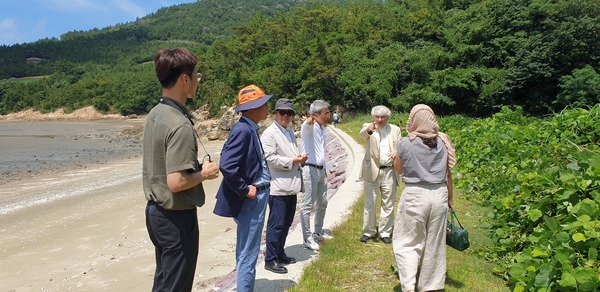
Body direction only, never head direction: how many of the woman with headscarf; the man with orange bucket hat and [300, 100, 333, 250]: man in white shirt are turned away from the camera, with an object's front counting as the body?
1

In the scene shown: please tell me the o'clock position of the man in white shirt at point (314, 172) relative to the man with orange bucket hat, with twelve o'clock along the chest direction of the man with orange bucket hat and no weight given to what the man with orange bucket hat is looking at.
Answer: The man in white shirt is roughly at 10 o'clock from the man with orange bucket hat.

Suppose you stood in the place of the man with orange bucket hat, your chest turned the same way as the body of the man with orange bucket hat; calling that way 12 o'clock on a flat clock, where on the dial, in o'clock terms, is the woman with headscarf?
The woman with headscarf is roughly at 12 o'clock from the man with orange bucket hat.

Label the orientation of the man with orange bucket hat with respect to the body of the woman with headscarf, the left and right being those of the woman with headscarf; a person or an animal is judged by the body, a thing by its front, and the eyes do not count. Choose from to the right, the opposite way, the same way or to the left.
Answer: to the right

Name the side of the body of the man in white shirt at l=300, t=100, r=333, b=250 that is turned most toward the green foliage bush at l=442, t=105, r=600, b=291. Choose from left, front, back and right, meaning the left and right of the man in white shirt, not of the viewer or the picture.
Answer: front

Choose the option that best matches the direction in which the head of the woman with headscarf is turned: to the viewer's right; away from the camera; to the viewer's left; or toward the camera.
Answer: away from the camera

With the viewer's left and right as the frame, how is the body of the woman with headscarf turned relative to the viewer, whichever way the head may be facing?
facing away from the viewer

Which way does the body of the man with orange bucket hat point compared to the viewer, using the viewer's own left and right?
facing to the right of the viewer

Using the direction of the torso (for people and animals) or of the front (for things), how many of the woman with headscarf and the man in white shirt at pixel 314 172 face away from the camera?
1

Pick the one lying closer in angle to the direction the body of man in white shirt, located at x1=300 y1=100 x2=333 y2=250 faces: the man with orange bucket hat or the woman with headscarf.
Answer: the woman with headscarf

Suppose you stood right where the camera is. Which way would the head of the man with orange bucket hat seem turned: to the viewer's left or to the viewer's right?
to the viewer's right

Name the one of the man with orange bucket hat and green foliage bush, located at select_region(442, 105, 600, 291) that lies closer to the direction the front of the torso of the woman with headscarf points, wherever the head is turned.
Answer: the green foliage bush

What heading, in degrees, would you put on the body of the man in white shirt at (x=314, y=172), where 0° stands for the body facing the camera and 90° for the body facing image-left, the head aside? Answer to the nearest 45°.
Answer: approximately 315°
